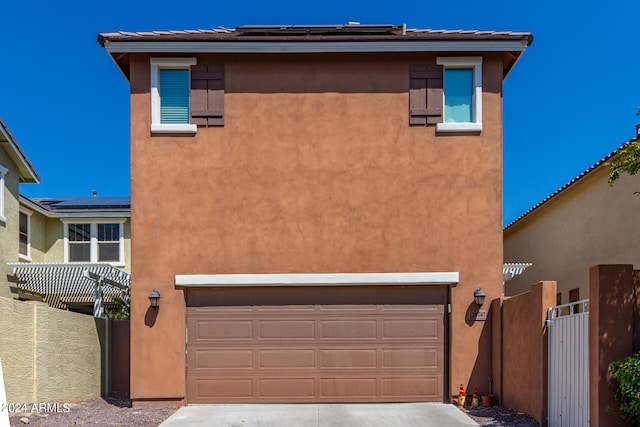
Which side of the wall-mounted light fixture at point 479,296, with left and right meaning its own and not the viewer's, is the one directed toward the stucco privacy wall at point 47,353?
right

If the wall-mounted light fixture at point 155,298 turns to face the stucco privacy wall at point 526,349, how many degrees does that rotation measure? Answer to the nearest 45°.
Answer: approximately 45° to its left

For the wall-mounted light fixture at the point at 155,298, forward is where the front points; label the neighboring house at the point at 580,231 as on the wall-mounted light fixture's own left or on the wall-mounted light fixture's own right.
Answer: on the wall-mounted light fixture's own left

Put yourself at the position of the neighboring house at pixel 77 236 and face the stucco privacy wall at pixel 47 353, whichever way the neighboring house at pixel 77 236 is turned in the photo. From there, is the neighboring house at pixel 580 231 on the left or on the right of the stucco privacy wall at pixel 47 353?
left

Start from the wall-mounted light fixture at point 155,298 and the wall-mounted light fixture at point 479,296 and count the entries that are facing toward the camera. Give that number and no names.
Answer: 2

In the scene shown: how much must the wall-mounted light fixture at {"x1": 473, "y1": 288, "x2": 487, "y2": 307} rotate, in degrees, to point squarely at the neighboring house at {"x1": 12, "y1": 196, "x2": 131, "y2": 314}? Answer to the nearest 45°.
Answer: approximately 135° to its right

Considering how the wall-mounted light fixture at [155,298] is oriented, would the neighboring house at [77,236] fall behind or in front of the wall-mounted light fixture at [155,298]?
behind

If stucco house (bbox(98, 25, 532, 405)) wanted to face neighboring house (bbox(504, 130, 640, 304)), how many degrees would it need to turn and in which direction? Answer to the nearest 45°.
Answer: approximately 135° to its left

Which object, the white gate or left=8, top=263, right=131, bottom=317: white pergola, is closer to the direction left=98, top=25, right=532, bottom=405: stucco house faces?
the white gate
